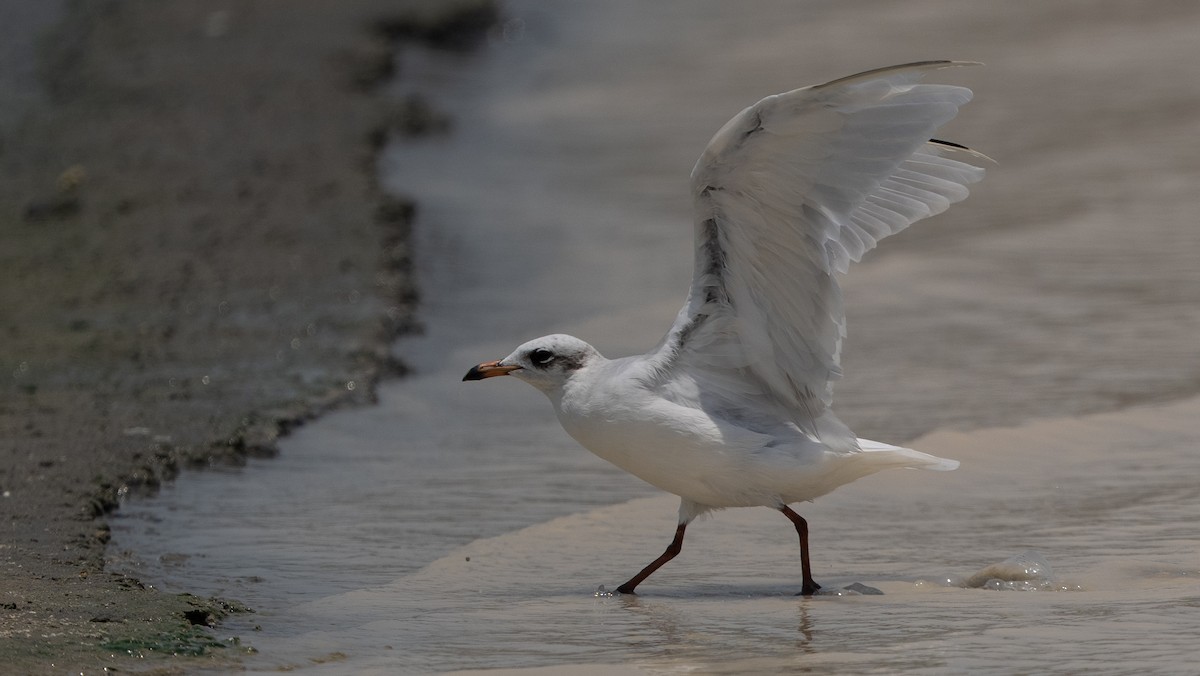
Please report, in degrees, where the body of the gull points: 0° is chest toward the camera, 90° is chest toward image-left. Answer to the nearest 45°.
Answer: approximately 90°
